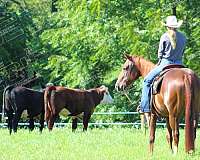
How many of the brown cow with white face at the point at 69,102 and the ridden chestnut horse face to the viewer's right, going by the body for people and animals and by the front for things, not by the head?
1

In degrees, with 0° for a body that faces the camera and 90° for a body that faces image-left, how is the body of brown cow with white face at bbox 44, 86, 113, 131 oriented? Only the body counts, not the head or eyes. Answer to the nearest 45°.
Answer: approximately 270°

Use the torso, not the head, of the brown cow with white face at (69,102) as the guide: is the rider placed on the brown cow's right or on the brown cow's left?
on the brown cow's right

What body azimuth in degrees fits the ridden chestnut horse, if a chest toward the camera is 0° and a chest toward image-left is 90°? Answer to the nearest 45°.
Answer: approximately 135°

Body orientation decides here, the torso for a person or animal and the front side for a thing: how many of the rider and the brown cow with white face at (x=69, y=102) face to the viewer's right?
1

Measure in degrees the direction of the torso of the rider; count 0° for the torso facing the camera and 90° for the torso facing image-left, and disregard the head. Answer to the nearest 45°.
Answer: approximately 135°
